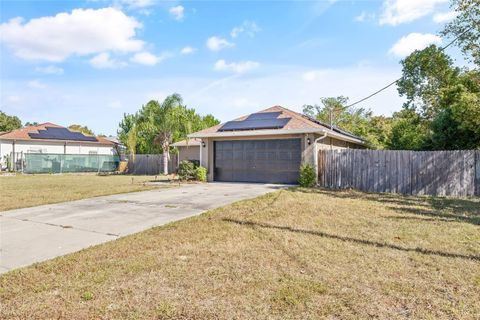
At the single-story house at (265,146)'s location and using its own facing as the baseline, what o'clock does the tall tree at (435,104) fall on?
The tall tree is roughly at 8 o'clock from the single-story house.

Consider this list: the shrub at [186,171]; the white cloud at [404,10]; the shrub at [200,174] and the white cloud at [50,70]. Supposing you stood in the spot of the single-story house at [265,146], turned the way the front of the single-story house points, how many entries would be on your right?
3

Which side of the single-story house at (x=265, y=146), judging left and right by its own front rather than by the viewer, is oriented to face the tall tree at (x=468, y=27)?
left

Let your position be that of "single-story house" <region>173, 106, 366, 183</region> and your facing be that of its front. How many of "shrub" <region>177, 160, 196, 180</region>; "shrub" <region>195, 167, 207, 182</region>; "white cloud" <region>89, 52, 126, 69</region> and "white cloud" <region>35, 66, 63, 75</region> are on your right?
4

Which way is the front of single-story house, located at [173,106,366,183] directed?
toward the camera

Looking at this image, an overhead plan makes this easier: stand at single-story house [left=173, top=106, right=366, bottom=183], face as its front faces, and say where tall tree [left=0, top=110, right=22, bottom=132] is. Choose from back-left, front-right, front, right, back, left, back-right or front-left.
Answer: back-right

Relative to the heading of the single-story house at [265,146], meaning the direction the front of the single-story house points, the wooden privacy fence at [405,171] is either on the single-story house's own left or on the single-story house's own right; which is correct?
on the single-story house's own left

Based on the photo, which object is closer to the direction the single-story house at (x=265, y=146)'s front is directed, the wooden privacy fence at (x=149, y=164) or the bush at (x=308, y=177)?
the bush

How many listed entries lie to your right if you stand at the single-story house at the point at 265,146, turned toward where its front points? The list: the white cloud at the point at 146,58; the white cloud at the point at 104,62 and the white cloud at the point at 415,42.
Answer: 2
